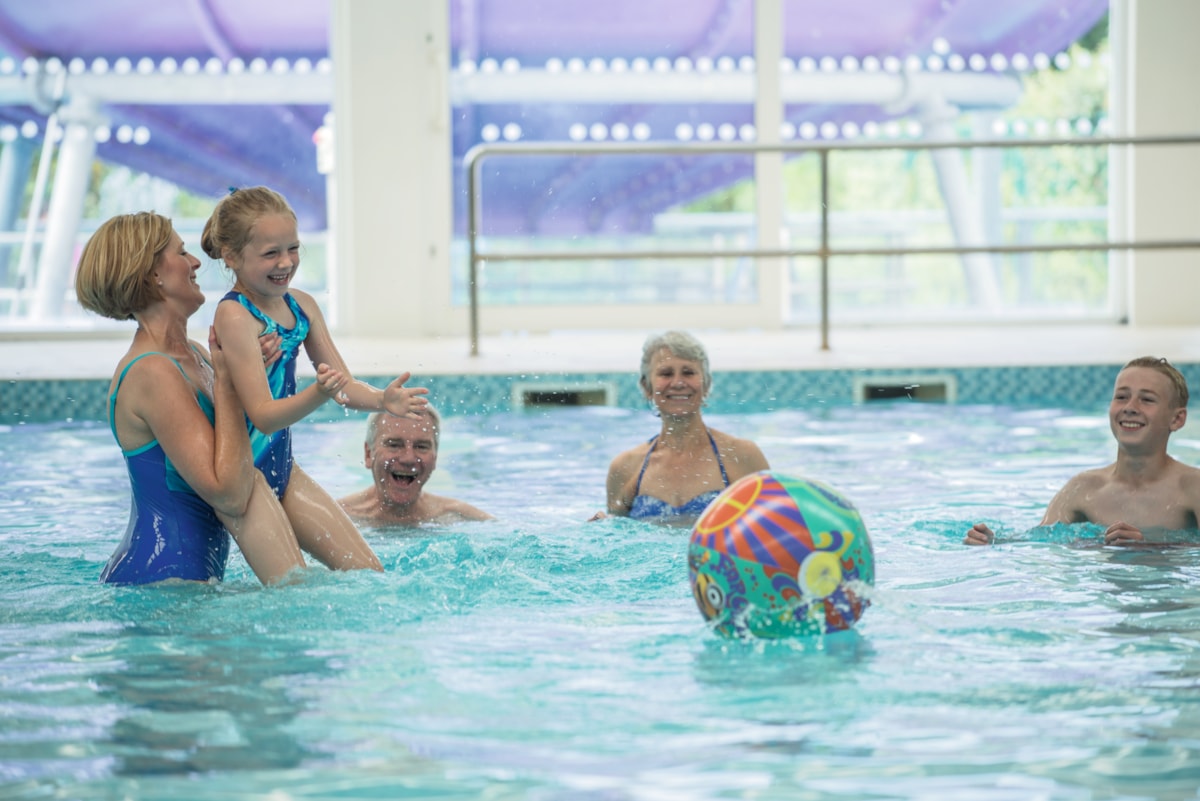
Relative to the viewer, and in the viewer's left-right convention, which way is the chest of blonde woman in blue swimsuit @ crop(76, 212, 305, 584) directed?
facing to the right of the viewer

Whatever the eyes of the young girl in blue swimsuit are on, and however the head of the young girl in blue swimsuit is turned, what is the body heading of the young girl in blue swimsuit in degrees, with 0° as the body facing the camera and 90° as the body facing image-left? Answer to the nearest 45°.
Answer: approximately 315°

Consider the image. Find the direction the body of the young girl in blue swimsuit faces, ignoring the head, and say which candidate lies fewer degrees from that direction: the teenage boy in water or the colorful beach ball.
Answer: the colorful beach ball

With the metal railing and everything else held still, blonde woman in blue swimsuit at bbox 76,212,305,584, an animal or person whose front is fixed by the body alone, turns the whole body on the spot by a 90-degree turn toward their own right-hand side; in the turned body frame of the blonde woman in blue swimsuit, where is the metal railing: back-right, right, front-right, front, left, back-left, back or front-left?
back-left

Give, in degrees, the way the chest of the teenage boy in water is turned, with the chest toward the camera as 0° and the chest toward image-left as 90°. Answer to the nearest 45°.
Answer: approximately 45°

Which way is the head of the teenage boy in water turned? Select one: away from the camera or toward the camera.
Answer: toward the camera

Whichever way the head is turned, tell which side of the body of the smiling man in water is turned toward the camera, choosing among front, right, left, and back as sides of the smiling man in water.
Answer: front

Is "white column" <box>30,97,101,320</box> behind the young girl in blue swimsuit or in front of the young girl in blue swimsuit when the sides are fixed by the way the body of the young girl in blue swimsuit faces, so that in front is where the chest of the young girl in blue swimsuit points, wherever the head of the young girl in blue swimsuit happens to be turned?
behind

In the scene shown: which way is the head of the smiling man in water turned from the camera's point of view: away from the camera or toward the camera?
toward the camera

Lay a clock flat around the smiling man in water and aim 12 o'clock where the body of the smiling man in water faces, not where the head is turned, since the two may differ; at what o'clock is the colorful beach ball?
The colorful beach ball is roughly at 11 o'clock from the smiling man in water.

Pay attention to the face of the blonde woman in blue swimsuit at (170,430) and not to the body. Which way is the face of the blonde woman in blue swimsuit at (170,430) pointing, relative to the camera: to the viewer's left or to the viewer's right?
to the viewer's right

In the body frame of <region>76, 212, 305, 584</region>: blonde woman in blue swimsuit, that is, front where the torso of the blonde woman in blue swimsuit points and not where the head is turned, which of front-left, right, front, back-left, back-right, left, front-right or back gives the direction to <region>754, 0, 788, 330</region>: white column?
front-left
